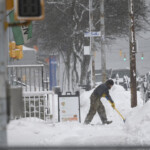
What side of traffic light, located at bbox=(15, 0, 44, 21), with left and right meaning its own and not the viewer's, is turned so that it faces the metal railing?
back

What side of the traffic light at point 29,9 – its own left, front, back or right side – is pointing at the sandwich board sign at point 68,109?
back

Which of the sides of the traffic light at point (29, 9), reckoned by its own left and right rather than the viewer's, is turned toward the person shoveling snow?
back

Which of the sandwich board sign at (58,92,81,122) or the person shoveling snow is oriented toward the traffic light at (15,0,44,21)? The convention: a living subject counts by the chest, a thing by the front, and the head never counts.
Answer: the sandwich board sign

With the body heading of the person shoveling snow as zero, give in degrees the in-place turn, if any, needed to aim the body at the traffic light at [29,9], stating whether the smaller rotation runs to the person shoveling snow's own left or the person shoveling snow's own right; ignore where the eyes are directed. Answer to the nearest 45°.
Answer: approximately 90° to the person shoveling snow's own right

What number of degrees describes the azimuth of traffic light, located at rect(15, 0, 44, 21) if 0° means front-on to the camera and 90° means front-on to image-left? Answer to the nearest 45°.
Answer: approximately 0°

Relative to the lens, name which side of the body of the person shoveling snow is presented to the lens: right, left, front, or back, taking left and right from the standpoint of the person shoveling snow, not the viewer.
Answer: right
